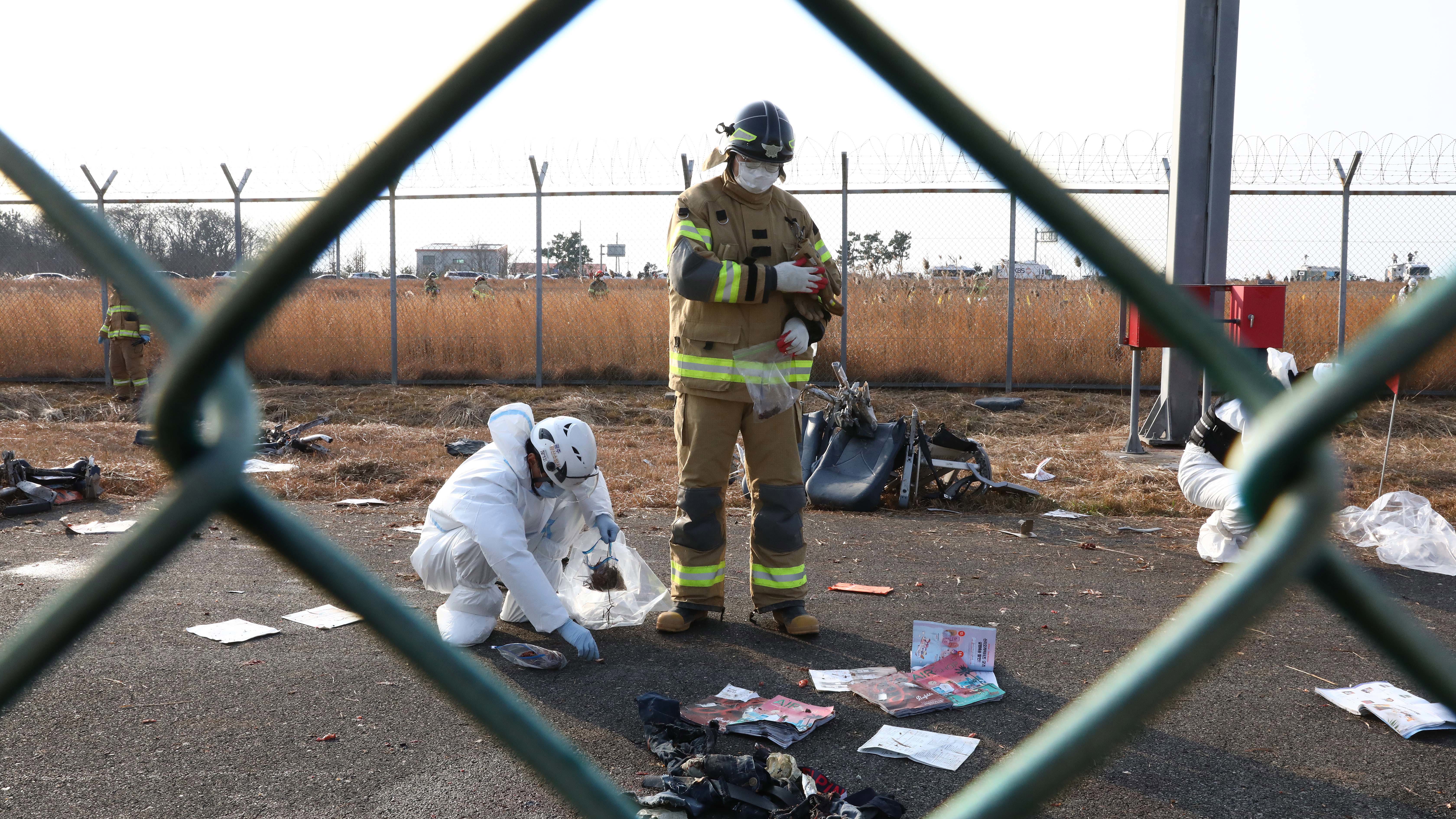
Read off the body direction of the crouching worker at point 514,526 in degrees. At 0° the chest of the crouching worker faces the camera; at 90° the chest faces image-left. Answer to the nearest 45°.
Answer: approximately 315°

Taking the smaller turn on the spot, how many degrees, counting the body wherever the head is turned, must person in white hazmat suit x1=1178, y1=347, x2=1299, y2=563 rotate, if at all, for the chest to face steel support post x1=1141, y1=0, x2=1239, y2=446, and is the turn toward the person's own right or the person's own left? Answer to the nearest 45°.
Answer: approximately 90° to the person's own left

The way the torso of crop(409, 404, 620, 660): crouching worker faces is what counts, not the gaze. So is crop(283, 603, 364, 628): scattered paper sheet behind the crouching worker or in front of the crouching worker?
behind

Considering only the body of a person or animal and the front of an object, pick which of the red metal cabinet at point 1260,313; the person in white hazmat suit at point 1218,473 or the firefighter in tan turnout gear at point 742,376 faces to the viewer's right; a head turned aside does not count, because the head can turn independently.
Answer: the person in white hazmat suit

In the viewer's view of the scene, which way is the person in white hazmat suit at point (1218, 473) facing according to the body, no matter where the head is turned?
to the viewer's right

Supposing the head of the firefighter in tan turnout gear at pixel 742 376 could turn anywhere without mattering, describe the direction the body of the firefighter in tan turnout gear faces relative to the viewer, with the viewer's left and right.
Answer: facing the viewer

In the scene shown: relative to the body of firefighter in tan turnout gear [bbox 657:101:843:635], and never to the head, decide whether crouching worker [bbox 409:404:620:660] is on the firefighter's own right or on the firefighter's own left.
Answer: on the firefighter's own right

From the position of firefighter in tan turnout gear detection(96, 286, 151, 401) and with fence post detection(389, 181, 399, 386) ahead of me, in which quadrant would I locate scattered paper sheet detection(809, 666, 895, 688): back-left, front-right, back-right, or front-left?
front-right

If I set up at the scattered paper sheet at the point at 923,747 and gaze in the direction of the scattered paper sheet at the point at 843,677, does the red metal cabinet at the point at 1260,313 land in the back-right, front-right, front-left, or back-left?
front-right

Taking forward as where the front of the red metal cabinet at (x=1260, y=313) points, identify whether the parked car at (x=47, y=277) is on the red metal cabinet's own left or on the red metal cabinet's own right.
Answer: on the red metal cabinet's own right
